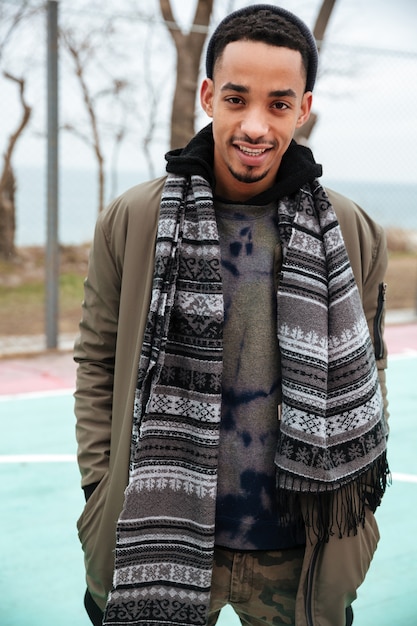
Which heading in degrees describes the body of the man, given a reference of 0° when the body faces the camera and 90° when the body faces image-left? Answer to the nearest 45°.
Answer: approximately 0°

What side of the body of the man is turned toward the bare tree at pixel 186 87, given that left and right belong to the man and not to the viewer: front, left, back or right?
back

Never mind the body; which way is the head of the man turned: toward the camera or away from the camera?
toward the camera
